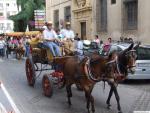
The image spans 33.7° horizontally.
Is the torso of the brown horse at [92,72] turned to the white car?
no

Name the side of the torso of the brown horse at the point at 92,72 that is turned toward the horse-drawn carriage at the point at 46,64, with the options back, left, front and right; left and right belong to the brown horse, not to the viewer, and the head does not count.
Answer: back

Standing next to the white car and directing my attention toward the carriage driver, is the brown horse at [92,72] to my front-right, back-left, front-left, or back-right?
front-left

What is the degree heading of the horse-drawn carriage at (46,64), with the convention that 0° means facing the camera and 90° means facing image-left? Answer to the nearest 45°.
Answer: approximately 315°

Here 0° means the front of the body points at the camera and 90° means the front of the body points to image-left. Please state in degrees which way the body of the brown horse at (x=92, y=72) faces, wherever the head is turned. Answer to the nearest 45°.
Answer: approximately 315°

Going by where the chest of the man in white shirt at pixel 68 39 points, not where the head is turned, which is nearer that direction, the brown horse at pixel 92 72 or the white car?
the brown horse

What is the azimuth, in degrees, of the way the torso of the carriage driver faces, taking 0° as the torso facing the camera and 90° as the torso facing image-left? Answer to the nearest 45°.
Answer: approximately 315°

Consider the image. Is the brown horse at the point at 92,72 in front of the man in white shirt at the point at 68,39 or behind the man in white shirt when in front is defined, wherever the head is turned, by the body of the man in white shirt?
in front

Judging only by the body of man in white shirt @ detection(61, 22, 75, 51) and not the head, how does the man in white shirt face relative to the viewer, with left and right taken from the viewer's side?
facing the viewer and to the right of the viewer

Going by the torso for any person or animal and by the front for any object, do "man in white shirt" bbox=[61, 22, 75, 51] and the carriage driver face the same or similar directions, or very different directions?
same or similar directions
